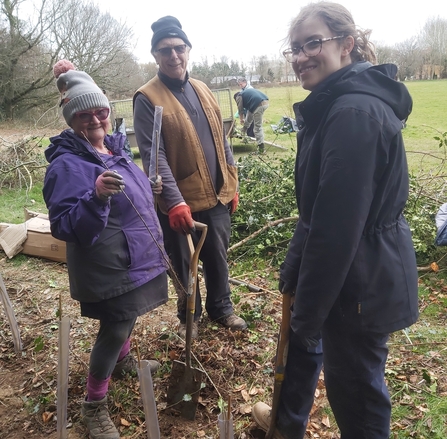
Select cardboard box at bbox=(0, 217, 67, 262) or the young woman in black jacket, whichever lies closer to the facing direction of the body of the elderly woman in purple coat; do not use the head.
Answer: the young woman in black jacket

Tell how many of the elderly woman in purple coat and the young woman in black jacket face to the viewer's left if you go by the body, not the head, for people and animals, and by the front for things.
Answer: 1

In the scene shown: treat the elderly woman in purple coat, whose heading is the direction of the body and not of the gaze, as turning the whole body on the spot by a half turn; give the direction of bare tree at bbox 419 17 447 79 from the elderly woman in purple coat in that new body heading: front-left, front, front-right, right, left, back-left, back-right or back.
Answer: right

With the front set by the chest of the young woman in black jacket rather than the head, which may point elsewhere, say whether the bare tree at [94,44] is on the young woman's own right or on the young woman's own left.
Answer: on the young woman's own right

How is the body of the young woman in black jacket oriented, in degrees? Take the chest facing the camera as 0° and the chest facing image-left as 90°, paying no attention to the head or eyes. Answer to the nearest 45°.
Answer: approximately 90°

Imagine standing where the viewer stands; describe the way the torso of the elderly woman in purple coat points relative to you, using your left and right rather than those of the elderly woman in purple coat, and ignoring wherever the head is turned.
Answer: facing the viewer and to the right of the viewer

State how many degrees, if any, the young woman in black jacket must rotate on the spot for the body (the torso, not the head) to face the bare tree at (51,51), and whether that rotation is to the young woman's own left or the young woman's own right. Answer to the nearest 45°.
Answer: approximately 45° to the young woman's own right

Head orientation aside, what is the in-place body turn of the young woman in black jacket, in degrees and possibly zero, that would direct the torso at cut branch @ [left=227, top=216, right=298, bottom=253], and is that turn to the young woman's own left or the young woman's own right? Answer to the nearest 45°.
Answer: approximately 90° to the young woman's own right

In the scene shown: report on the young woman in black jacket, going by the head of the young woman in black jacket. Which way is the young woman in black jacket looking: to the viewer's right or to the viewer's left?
to the viewer's left

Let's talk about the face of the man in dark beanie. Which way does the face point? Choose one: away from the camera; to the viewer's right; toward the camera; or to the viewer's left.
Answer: toward the camera

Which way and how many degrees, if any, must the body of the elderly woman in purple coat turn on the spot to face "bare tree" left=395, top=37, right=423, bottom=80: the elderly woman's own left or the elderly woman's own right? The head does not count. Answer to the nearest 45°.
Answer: approximately 90° to the elderly woman's own left

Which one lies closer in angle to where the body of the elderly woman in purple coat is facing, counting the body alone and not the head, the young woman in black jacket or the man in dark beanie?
the young woman in black jacket

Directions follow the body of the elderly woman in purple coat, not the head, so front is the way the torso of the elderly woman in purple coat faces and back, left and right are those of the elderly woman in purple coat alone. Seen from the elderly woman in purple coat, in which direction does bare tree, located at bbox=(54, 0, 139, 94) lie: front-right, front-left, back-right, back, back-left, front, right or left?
back-left
